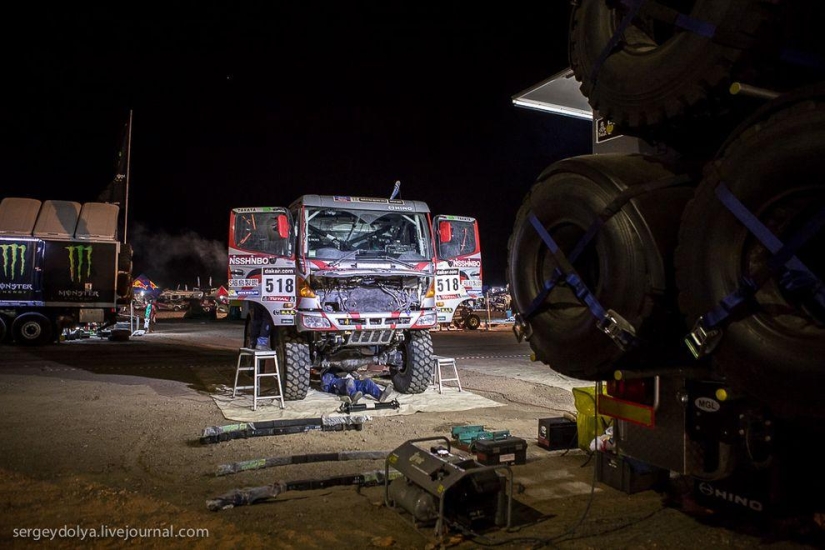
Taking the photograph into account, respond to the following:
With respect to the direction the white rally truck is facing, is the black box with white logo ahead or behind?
ahead

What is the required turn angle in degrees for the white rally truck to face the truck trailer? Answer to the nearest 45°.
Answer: approximately 135° to its right

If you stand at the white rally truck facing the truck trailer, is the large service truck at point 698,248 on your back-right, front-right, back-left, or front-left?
back-left

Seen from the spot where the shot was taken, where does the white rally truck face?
facing the viewer

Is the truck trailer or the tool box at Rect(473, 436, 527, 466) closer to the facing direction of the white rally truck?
the tool box

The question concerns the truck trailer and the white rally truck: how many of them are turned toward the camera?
1

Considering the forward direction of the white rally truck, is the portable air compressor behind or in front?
in front
